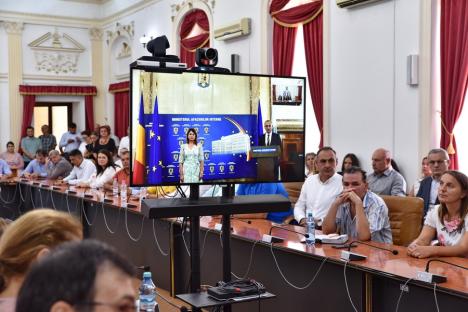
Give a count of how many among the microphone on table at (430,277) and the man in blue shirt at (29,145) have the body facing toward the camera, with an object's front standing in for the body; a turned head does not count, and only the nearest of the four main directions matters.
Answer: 1

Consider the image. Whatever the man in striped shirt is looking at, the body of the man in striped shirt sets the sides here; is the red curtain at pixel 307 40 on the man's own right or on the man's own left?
on the man's own right

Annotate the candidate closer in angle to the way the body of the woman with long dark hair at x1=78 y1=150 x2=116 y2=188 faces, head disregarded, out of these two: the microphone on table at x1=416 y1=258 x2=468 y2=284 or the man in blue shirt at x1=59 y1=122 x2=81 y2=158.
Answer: the microphone on table

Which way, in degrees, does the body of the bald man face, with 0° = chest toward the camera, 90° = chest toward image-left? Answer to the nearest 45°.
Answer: approximately 45°

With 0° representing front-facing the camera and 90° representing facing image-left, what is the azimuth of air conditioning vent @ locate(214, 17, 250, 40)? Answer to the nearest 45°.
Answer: approximately 45°

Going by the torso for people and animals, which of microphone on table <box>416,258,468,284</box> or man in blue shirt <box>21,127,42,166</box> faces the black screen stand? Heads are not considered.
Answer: the man in blue shirt

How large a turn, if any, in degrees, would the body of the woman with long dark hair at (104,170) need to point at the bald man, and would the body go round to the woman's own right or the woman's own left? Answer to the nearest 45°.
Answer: approximately 90° to the woman's own left

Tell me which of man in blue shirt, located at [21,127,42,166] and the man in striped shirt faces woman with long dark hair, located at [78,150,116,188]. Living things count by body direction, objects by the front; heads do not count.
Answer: the man in blue shirt

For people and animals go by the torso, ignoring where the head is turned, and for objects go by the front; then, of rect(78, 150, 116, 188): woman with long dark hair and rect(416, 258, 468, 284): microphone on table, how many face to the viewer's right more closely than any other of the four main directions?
1

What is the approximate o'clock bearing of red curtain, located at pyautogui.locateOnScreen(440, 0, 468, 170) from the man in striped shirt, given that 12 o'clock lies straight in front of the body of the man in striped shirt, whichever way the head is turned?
The red curtain is roughly at 5 o'clock from the man in striped shirt.

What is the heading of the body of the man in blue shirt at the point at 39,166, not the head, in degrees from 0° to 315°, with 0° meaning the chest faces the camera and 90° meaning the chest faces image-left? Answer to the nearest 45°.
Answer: approximately 45°
